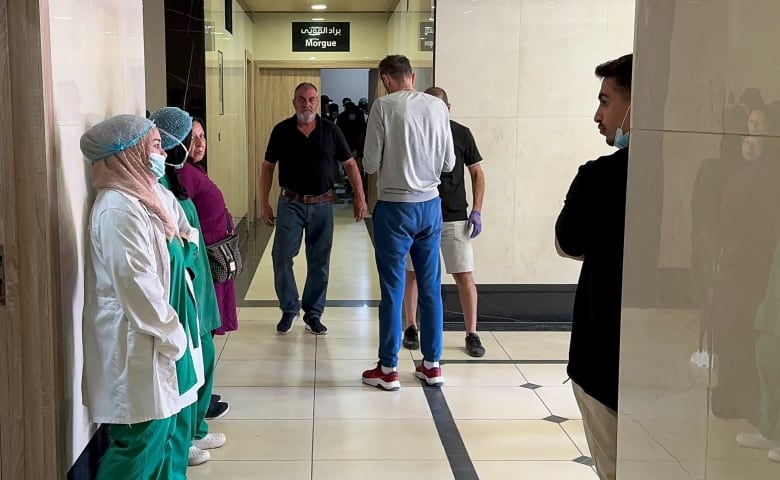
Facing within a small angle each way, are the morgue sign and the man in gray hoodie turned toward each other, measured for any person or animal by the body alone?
yes

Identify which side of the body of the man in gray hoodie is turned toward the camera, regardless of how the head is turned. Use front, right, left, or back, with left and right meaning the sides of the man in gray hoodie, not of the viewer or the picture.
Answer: back

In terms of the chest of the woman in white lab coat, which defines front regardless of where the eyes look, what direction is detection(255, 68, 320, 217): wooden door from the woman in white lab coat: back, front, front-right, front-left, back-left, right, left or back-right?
left

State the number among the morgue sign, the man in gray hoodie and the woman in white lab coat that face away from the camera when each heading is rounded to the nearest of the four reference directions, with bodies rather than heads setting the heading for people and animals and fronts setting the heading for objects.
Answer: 1

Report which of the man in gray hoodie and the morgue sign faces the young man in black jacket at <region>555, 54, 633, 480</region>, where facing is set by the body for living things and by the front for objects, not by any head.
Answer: the morgue sign

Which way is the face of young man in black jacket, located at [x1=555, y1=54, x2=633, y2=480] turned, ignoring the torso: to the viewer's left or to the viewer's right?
to the viewer's left

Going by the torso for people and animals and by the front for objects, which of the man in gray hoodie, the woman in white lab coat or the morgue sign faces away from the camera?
the man in gray hoodie

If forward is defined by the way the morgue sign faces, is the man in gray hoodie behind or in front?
in front

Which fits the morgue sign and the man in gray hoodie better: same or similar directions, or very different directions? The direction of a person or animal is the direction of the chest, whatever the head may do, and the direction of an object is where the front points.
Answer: very different directions

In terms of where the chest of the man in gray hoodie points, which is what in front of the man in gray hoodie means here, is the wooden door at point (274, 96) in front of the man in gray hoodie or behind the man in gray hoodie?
in front

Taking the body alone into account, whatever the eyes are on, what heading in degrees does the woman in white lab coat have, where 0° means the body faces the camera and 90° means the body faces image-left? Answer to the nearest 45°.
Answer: approximately 270°

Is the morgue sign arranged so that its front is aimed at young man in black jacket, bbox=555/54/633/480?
yes

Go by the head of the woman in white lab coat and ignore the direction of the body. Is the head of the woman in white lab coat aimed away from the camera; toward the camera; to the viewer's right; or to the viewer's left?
to the viewer's right
